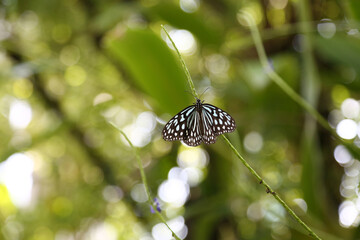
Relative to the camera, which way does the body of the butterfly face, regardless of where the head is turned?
away from the camera
